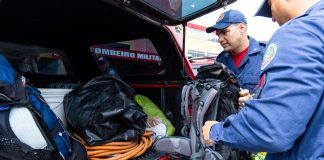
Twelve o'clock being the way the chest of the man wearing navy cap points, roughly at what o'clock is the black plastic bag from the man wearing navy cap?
The black plastic bag is roughly at 12 o'clock from the man wearing navy cap.

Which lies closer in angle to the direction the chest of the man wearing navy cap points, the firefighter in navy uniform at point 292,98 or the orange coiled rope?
the orange coiled rope

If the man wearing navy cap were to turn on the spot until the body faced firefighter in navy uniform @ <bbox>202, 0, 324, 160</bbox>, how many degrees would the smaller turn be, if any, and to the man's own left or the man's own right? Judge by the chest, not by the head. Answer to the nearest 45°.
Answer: approximately 45° to the man's own left

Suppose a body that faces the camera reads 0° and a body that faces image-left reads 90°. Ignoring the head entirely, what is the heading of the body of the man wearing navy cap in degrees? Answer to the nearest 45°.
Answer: approximately 45°
